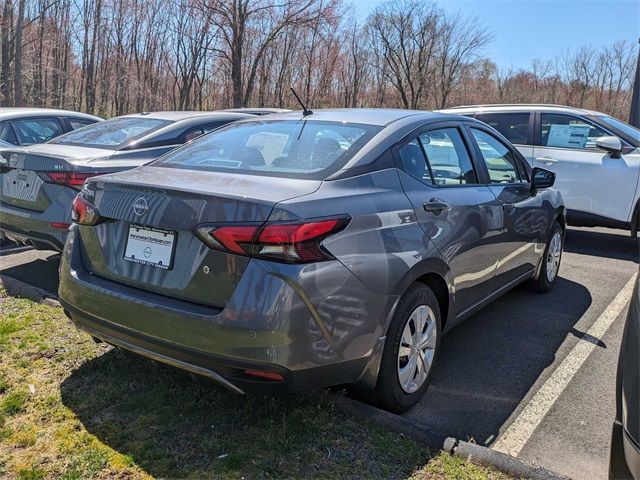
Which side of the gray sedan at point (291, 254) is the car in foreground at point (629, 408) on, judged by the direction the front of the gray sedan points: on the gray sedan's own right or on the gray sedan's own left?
on the gray sedan's own right

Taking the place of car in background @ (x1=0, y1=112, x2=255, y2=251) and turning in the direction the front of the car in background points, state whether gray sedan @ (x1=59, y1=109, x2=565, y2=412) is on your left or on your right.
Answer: on your right

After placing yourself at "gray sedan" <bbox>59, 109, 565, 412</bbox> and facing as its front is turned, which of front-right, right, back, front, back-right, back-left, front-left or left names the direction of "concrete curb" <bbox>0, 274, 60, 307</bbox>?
left

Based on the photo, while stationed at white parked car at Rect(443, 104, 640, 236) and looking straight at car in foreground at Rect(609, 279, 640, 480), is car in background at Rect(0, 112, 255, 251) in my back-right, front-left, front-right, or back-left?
front-right

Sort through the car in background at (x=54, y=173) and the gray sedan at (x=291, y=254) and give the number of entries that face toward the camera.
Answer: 0

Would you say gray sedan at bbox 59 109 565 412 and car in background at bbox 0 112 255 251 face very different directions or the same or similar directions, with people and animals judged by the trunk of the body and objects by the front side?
same or similar directions

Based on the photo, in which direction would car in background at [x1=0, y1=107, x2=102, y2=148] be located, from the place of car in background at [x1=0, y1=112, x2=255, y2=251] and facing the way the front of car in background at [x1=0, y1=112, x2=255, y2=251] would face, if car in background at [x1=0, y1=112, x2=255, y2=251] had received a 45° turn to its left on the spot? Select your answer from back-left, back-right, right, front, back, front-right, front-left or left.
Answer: front

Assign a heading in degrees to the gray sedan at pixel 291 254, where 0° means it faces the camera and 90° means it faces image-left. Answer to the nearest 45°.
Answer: approximately 225°

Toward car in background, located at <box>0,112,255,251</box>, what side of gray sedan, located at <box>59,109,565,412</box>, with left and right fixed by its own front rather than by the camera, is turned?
left

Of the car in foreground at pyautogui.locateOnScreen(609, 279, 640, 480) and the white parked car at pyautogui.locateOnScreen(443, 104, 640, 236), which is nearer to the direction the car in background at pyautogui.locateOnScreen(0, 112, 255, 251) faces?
the white parked car

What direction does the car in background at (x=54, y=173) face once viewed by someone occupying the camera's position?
facing away from the viewer and to the right of the viewer
